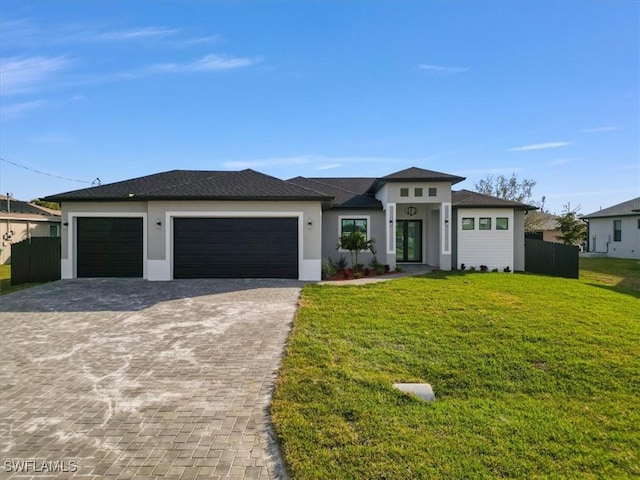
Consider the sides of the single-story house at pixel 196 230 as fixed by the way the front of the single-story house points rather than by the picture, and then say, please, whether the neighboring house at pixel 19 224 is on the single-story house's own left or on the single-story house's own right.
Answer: on the single-story house's own right

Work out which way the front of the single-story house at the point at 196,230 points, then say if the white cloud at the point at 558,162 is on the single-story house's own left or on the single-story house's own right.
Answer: on the single-story house's own left

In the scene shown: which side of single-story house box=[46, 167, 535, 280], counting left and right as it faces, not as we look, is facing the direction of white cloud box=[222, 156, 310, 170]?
back

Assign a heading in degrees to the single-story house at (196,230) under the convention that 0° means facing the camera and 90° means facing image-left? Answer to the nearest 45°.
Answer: approximately 0°

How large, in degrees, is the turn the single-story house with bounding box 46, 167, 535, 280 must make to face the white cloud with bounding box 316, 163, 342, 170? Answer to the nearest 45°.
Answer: approximately 135° to its left

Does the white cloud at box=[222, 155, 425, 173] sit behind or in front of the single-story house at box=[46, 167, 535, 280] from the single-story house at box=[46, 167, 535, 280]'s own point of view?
behind

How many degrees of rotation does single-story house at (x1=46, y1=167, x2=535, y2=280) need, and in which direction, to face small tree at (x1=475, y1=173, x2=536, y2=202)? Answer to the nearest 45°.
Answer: approximately 135° to its left

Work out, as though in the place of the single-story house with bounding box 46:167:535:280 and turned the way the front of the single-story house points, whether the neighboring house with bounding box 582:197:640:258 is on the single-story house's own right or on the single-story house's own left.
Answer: on the single-story house's own left
